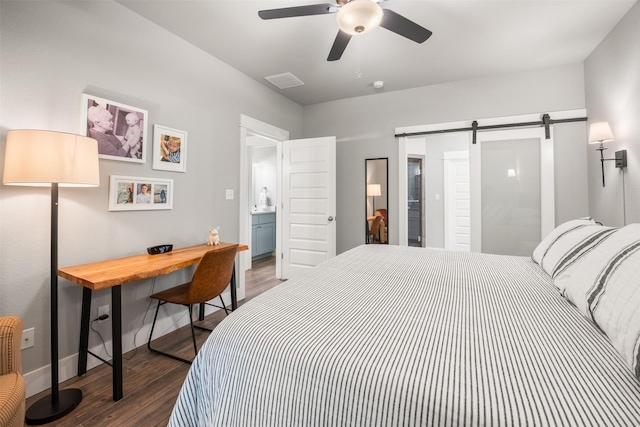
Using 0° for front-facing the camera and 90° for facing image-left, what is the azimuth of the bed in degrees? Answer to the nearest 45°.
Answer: approximately 90°

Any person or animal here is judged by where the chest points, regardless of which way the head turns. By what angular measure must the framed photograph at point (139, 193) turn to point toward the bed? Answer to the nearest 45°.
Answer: approximately 45° to its right

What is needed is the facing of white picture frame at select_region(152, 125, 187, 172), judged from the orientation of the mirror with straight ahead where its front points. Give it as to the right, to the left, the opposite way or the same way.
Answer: to the left

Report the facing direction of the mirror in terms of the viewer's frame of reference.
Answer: facing the viewer

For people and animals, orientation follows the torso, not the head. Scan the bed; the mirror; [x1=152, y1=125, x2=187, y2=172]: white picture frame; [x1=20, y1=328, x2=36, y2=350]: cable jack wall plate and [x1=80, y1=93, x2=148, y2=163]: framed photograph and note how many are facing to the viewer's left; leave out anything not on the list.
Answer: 1

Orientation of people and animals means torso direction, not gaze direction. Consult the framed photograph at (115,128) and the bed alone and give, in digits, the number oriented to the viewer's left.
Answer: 1

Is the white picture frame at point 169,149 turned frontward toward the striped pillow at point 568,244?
yes

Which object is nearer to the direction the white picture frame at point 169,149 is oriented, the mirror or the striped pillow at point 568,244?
the striped pillow

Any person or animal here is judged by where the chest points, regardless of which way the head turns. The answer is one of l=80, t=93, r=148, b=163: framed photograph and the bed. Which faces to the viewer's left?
the bed

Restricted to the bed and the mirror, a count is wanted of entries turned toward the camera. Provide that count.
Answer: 1

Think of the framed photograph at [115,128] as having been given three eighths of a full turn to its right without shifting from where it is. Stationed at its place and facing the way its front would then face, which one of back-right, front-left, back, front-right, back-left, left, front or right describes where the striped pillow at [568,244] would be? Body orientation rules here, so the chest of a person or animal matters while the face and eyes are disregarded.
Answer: back-left

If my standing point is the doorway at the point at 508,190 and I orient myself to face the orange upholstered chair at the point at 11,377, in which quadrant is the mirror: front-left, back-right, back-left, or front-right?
front-right

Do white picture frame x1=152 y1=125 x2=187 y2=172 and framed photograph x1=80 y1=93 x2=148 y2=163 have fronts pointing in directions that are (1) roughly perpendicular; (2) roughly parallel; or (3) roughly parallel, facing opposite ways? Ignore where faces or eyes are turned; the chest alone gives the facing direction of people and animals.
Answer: roughly parallel
